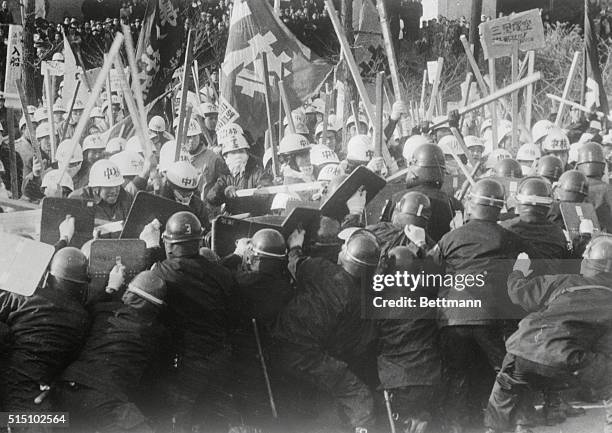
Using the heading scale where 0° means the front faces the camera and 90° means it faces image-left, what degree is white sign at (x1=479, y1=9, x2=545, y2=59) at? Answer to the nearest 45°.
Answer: approximately 0°

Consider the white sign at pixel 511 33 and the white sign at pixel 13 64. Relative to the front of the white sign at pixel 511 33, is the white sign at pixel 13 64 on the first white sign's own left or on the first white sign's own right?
on the first white sign's own right

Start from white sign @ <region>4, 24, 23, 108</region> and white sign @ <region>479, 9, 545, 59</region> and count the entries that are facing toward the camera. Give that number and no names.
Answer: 2

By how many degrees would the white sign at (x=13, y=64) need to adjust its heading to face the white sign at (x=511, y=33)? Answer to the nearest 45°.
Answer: approximately 90° to its left
